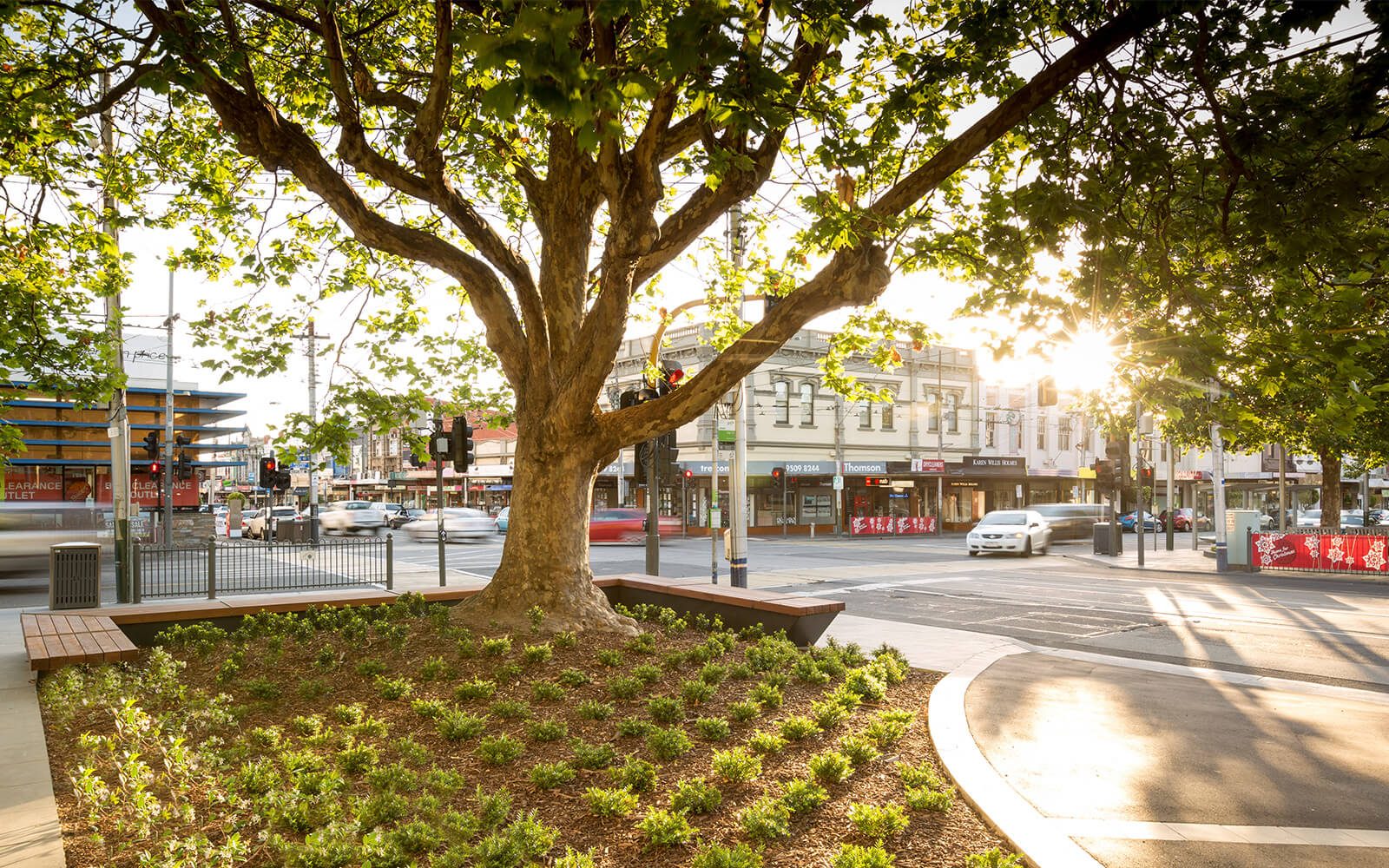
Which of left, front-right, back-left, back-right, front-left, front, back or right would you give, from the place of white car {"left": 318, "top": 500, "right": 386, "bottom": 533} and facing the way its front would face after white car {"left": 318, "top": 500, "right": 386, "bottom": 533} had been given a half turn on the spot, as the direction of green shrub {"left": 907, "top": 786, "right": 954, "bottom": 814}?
right

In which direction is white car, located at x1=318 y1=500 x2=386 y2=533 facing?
to the viewer's left

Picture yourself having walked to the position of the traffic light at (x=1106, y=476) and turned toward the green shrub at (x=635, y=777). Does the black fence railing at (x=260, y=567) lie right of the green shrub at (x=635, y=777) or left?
right

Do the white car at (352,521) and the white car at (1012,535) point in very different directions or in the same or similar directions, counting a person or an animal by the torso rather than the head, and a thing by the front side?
same or similar directions

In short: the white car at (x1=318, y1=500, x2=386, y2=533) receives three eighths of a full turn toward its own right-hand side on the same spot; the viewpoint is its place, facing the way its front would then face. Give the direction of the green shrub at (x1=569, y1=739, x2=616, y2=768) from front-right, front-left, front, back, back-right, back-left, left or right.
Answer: back-right

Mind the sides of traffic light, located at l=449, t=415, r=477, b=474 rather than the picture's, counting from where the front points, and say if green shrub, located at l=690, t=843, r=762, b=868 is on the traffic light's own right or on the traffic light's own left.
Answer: on the traffic light's own right

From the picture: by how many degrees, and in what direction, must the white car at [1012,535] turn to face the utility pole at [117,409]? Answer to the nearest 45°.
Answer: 0° — it already faces it

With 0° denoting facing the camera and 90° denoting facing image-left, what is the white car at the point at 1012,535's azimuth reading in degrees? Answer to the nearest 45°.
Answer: approximately 45°

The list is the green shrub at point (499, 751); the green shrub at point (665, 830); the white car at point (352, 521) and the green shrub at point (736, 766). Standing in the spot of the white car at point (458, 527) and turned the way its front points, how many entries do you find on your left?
3

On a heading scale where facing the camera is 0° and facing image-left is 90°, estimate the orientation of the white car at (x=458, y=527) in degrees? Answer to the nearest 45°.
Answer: approximately 90°

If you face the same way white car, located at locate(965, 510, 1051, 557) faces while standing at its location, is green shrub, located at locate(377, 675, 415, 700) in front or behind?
in front

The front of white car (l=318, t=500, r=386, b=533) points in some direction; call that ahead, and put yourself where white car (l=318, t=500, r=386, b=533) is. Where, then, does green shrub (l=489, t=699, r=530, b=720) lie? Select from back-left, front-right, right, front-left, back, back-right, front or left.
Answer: left

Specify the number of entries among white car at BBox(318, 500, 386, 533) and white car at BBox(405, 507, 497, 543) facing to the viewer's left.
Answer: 2

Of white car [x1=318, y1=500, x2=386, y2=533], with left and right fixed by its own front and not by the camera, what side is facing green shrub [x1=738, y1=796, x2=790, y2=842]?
left
